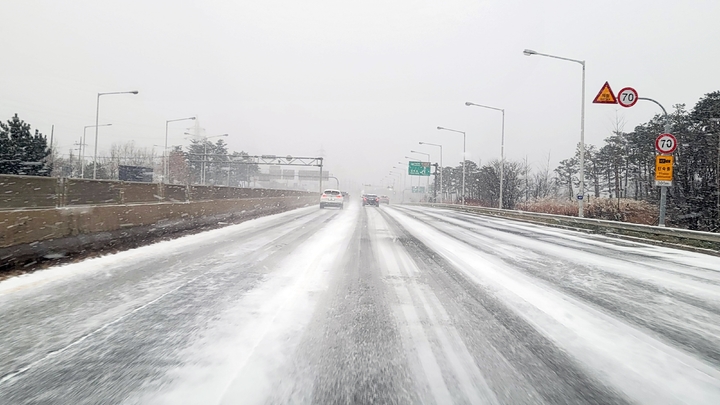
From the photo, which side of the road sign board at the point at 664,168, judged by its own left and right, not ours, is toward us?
front

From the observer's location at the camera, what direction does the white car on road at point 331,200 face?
facing away from the viewer

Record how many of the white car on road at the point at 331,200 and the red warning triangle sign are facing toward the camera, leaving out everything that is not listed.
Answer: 1

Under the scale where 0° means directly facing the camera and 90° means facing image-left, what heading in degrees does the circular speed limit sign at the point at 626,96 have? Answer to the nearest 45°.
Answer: approximately 0°

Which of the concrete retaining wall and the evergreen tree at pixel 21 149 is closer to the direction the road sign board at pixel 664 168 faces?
the concrete retaining wall

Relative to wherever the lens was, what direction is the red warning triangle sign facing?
facing the viewer
